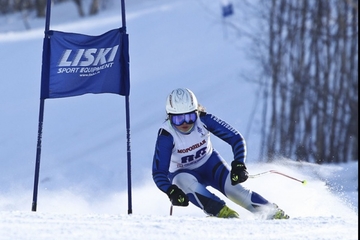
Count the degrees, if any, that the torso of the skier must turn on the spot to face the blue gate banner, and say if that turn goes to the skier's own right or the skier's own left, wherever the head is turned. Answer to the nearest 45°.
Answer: approximately 90° to the skier's own right

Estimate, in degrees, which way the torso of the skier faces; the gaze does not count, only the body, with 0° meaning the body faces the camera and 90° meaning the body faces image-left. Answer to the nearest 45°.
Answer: approximately 0°

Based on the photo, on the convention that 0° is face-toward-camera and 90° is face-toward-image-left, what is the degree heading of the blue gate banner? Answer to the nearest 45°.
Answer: approximately 0°

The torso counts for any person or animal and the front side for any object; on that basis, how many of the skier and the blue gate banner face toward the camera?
2

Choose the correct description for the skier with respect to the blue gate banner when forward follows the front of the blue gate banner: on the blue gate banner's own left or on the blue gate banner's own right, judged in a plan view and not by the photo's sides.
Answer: on the blue gate banner's own left
